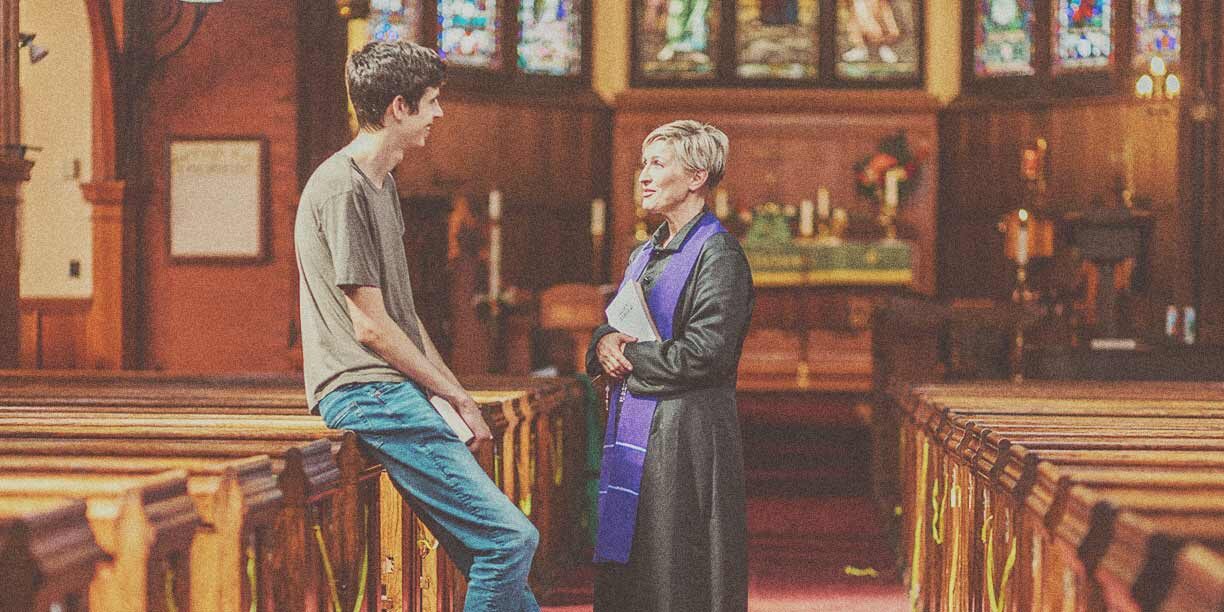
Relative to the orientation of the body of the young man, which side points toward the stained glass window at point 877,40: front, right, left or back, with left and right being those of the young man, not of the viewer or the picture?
left

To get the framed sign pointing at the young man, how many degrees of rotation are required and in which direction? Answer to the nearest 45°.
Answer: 0° — it already faces them

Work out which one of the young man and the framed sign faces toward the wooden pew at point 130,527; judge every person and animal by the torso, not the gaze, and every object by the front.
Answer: the framed sign

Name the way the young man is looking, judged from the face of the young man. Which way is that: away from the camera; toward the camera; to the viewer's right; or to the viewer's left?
to the viewer's right

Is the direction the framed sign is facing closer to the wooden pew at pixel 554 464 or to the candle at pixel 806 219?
the wooden pew

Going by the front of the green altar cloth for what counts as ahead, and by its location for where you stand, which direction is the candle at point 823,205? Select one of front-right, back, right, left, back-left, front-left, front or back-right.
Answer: back

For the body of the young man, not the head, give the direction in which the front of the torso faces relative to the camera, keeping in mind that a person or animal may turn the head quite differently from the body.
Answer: to the viewer's right

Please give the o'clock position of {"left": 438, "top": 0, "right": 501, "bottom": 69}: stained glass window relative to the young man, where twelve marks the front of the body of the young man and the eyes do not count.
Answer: The stained glass window is roughly at 9 o'clock from the young man.

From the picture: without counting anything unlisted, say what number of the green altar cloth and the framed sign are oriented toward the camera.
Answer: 2

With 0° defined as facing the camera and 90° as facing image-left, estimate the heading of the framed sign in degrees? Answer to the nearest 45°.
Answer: approximately 0°

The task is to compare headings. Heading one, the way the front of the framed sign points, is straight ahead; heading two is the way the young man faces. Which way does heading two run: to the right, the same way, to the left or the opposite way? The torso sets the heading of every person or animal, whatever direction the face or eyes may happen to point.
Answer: to the left

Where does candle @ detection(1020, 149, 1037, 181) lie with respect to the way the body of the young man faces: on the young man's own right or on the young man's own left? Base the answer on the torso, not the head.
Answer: on the young man's own left

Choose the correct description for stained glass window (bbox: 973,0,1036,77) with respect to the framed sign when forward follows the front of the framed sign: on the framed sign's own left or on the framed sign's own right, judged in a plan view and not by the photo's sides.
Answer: on the framed sign's own left

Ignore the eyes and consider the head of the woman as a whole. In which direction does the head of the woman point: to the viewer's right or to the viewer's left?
to the viewer's left
